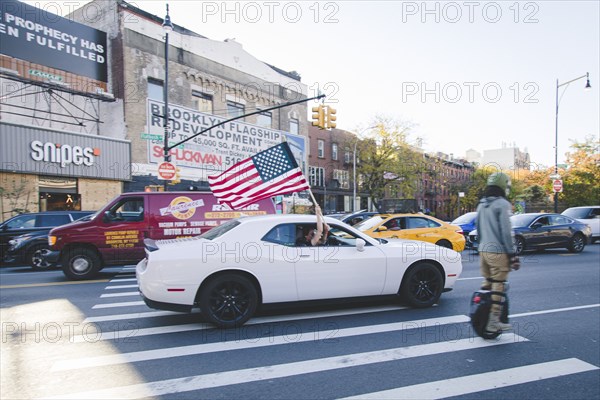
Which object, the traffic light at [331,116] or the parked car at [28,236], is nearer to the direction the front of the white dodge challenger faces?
the traffic light

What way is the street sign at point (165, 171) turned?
toward the camera

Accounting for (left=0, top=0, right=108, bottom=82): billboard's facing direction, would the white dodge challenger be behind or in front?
in front

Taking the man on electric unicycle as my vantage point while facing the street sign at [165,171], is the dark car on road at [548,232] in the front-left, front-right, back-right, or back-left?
front-right

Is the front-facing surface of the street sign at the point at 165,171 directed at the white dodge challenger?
yes

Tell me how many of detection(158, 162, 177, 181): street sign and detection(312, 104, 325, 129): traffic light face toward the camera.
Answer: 1

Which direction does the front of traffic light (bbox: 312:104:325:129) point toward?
to the viewer's left

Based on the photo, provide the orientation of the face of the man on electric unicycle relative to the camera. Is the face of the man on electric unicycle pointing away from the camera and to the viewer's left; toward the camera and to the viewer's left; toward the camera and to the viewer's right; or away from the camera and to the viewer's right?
away from the camera and to the viewer's right

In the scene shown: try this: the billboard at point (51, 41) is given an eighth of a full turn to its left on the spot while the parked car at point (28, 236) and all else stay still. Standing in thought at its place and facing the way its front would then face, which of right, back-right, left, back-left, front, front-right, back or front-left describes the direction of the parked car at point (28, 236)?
right

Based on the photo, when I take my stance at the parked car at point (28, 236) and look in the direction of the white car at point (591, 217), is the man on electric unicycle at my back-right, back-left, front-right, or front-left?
front-right

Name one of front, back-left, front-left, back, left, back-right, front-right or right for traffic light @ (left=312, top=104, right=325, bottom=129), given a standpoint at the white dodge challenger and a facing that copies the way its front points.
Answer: left
